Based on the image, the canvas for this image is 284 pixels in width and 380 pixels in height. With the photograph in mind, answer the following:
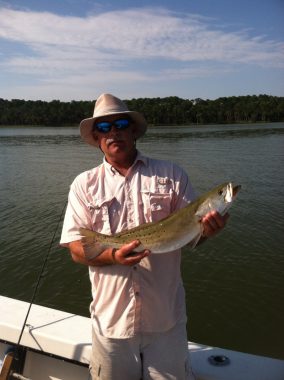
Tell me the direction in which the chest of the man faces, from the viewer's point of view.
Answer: toward the camera
